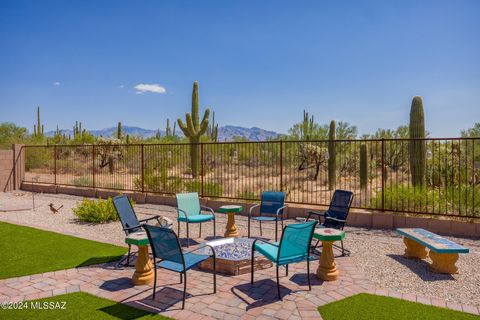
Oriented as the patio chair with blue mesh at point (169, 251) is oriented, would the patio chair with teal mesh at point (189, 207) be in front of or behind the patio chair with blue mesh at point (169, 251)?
in front

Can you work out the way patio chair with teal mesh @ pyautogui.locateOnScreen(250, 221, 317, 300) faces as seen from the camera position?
facing away from the viewer and to the left of the viewer

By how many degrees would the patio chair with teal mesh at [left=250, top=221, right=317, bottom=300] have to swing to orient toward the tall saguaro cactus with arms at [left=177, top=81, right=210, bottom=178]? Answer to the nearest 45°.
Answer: approximately 45° to its right

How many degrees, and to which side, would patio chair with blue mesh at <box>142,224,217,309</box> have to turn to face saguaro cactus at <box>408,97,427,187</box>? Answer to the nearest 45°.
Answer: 0° — it already faces it

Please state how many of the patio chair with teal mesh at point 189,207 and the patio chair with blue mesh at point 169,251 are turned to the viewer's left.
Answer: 0

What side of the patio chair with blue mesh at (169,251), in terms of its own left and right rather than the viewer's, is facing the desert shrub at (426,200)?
front

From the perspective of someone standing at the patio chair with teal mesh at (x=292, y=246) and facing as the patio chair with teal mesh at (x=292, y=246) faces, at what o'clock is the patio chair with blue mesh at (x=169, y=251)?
the patio chair with blue mesh at (x=169, y=251) is roughly at 10 o'clock from the patio chair with teal mesh at (x=292, y=246).

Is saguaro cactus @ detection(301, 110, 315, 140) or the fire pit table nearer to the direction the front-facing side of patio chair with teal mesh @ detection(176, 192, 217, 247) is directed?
the fire pit table

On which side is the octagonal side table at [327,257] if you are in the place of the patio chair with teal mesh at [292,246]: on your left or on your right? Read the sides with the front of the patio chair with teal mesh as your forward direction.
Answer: on your right

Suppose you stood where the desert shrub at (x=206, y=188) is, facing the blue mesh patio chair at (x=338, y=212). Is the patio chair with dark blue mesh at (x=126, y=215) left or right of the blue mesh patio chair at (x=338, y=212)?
right

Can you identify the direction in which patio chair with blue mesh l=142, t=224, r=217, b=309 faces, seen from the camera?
facing away from the viewer and to the right of the viewer

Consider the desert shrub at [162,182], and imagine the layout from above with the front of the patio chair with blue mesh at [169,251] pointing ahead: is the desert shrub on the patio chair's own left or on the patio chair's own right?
on the patio chair's own left

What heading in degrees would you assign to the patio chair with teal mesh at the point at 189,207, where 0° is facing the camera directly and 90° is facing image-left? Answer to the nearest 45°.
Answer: approximately 315°

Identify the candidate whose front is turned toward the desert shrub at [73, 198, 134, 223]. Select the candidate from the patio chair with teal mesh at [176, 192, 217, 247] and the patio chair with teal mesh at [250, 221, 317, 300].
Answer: the patio chair with teal mesh at [250, 221, 317, 300]

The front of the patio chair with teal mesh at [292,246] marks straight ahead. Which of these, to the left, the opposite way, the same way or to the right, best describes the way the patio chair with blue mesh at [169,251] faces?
to the right

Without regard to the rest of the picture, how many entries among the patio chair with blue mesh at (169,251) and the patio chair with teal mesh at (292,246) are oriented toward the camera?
0

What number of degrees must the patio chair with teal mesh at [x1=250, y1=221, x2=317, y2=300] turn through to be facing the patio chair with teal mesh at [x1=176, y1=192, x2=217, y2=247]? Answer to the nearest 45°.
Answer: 0° — it already faces it

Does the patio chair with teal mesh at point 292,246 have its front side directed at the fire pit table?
yes
